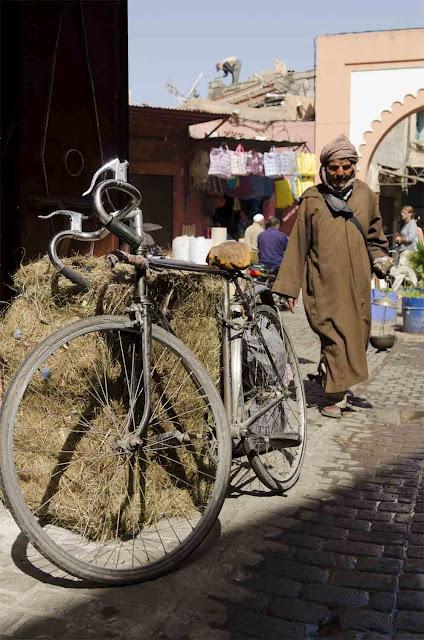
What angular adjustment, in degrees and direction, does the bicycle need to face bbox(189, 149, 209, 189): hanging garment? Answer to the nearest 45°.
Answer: approximately 135° to its right

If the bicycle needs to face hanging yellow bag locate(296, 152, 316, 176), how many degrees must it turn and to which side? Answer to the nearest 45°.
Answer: approximately 135° to its right

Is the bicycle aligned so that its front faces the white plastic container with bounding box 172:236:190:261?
no

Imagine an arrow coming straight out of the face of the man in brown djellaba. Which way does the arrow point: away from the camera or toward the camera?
toward the camera

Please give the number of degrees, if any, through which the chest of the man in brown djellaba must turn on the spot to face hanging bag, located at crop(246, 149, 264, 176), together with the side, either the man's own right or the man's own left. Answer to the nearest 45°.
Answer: approximately 180°

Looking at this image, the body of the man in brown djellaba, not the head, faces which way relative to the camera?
toward the camera

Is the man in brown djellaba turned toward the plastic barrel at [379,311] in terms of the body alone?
no

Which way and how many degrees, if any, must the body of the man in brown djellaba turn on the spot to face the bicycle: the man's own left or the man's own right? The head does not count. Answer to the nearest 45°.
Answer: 0° — they already face it

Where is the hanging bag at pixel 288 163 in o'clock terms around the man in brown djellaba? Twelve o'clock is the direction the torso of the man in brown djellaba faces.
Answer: The hanging bag is roughly at 6 o'clock from the man in brown djellaba.

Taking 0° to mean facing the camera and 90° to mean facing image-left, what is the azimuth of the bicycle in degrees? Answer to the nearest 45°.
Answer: approximately 45°

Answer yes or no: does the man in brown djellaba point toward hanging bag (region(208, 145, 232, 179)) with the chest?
no

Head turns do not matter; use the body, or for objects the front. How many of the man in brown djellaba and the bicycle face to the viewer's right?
0

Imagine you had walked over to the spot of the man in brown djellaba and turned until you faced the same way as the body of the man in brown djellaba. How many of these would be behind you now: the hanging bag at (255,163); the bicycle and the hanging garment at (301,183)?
2

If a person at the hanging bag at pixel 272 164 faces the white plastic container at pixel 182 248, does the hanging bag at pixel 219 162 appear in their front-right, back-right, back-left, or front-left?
front-right

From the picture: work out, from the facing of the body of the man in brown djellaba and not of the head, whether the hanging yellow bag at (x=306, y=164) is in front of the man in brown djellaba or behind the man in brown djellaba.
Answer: behind
